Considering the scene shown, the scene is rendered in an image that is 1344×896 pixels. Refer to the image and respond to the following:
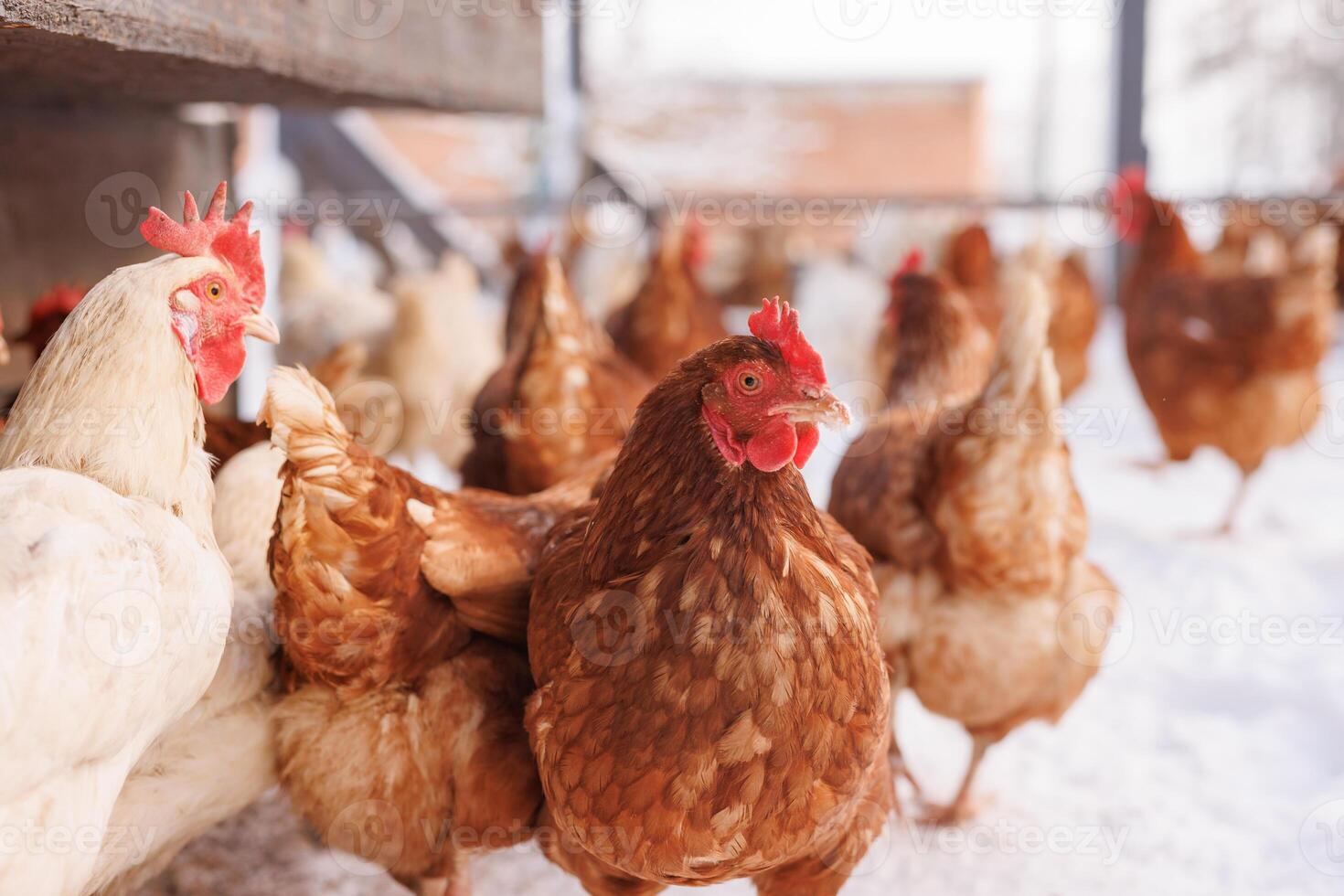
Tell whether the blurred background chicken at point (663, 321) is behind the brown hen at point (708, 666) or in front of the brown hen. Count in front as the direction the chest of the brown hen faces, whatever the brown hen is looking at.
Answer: behind

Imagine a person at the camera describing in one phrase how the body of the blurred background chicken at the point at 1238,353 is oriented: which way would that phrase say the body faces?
to the viewer's left

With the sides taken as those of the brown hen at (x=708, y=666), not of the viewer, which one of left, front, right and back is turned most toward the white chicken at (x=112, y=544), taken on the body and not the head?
right

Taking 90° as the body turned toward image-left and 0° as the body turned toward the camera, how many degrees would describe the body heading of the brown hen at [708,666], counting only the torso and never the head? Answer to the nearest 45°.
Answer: approximately 0°

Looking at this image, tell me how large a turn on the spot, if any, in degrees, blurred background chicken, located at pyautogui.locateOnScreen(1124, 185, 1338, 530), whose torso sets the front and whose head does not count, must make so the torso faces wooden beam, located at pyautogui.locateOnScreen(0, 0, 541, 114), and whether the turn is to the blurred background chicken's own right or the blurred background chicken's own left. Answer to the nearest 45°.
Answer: approximately 45° to the blurred background chicken's own left

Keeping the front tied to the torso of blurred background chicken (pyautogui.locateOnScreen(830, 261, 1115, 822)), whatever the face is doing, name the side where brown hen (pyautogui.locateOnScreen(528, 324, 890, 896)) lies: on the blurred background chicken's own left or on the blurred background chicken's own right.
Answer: on the blurred background chicken's own left

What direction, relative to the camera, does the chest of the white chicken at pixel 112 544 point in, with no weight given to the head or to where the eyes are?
to the viewer's right
